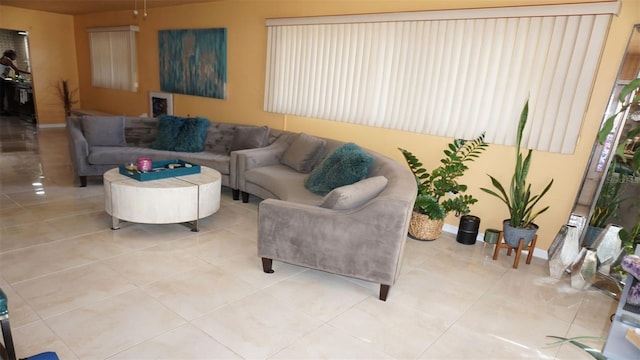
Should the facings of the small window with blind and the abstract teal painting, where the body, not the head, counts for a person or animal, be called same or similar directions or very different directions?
same or similar directions

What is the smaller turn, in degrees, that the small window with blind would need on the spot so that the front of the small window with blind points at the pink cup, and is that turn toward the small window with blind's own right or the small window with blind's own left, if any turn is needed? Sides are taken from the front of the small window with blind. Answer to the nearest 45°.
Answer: approximately 45° to the small window with blind's own left

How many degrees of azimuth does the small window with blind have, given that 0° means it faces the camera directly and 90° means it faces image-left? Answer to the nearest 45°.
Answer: approximately 45°

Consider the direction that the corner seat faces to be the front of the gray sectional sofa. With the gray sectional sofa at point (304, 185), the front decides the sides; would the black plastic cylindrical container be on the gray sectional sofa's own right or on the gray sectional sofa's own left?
on the gray sectional sofa's own left

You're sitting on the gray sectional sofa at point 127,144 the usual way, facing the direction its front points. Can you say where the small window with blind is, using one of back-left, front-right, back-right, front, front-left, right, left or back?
back

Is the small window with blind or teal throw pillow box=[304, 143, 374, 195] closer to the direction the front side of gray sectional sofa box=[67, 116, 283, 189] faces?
the teal throw pillow

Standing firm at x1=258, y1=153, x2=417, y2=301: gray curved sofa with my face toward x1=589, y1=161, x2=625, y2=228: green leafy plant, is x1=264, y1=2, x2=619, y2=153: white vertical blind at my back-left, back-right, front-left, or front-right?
front-left

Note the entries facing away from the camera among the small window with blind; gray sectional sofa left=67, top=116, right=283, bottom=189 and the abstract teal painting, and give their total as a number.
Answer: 0

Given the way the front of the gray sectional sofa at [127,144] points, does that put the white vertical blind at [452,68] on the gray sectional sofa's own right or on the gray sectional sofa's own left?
on the gray sectional sofa's own left

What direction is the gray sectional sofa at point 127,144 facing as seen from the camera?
toward the camera

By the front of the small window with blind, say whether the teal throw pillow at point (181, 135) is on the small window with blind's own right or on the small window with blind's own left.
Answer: on the small window with blind's own left

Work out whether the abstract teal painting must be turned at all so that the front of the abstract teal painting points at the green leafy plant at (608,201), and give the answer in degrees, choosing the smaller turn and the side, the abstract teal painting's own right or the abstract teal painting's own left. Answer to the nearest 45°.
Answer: approximately 90° to the abstract teal painting's own left

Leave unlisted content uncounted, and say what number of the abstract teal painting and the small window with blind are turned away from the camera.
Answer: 0

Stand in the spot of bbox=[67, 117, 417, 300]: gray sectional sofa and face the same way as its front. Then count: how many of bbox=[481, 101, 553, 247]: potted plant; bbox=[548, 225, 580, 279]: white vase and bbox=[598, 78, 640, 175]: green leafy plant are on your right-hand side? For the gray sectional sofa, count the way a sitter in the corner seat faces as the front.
0

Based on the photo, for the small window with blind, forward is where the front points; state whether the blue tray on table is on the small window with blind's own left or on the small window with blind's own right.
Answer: on the small window with blind's own left

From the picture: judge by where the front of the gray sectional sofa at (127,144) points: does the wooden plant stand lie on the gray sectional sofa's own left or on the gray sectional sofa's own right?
on the gray sectional sofa's own left

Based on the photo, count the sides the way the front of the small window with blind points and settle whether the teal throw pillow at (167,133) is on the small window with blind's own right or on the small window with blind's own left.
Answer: on the small window with blind's own left
